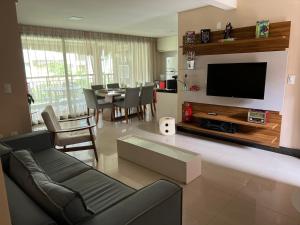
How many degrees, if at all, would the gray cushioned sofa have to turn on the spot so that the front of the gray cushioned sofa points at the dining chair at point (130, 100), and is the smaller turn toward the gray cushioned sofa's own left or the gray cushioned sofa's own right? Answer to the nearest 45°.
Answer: approximately 45° to the gray cushioned sofa's own left

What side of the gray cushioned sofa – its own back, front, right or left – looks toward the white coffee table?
front

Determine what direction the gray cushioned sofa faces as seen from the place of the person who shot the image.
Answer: facing away from the viewer and to the right of the viewer

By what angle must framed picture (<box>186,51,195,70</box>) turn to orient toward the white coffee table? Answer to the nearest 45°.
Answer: approximately 45° to its left

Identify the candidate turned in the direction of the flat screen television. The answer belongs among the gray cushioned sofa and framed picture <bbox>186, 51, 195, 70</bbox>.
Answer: the gray cushioned sofa

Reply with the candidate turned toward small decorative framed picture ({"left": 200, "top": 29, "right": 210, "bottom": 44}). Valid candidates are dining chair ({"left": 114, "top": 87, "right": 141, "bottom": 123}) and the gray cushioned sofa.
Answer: the gray cushioned sofa

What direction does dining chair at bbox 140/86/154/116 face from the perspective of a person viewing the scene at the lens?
facing away from the viewer and to the left of the viewer

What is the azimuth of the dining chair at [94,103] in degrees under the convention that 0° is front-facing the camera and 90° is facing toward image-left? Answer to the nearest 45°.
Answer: approximately 225°

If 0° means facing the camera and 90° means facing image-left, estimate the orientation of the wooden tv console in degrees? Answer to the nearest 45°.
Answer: approximately 45°

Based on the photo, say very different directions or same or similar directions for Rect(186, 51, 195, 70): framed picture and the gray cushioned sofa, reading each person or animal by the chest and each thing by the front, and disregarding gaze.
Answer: very different directions

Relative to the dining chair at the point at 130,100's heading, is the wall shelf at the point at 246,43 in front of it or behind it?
behind

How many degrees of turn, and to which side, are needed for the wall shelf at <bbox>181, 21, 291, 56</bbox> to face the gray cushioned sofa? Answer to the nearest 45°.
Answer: approximately 45° to its left
